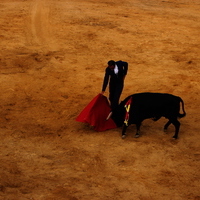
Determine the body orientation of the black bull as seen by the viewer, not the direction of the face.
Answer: to the viewer's left
